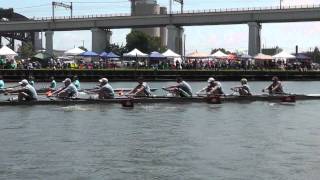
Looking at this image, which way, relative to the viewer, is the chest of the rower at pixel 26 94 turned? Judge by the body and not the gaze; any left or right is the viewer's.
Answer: facing to the left of the viewer

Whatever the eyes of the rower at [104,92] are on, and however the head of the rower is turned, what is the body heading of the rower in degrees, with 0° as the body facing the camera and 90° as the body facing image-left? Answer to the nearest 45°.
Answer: approximately 90°

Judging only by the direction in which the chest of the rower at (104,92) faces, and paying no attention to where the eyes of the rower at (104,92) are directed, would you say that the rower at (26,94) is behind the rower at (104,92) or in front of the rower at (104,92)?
in front

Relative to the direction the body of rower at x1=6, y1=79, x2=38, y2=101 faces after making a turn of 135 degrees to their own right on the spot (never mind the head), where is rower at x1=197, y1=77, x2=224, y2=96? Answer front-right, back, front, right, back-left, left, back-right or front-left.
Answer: front-right

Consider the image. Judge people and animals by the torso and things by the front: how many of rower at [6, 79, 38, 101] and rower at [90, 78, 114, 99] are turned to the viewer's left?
2

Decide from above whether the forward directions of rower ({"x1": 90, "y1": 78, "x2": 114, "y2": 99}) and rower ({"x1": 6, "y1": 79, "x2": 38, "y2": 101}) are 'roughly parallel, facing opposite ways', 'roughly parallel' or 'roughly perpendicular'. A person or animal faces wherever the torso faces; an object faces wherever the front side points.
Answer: roughly parallel

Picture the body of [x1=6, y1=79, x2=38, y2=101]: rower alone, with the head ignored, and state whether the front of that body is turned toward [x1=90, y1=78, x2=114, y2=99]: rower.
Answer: no

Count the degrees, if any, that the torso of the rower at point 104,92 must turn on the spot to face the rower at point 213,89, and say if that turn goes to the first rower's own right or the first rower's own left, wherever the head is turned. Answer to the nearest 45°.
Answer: approximately 180°
